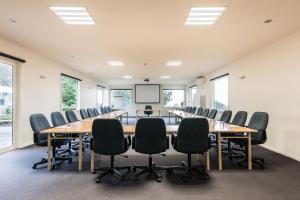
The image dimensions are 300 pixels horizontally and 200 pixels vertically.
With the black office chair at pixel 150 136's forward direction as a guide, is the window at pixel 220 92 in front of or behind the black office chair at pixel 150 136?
in front

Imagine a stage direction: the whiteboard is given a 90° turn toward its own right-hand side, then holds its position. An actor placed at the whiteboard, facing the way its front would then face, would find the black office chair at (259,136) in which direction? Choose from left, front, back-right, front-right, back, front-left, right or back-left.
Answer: left

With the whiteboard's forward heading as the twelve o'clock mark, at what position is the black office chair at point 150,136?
The black office chair is roughly at 12 o'clock from the whiteboard.

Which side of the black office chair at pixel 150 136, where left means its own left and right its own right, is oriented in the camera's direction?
back

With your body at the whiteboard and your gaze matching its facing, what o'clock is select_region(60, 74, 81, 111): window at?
The window is roughly at 1 o'clock from the whiteboard.

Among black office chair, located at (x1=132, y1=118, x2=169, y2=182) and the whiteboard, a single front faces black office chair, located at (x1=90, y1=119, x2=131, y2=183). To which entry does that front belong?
the whiteboard

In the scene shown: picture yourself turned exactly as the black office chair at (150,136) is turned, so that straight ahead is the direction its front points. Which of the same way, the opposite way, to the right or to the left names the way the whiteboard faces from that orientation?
the opposite way

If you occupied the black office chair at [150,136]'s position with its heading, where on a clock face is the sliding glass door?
The sliding glass door is roughly at 10 o'clock from the black office chair.

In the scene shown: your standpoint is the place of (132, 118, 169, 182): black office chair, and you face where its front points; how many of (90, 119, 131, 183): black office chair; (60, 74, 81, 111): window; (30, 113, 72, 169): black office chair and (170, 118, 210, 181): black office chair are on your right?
1

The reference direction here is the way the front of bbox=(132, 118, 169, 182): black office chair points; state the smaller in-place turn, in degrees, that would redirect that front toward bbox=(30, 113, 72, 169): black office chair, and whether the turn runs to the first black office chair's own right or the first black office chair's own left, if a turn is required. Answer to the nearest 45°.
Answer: approximately 90° to the first black office chair's own left

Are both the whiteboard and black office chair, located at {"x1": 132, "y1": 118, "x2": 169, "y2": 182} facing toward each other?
yes

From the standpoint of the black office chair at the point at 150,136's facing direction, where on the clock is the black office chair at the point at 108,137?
the black office chair at the point at 108,137 is roughly at 9 o'clock from the black office chair at the point at 150,136.

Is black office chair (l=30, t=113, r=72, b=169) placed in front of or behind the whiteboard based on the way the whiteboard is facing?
in front

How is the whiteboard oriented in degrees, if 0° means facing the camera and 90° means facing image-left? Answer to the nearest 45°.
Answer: approximately 0°

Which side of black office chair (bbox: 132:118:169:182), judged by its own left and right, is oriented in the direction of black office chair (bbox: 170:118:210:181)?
right
